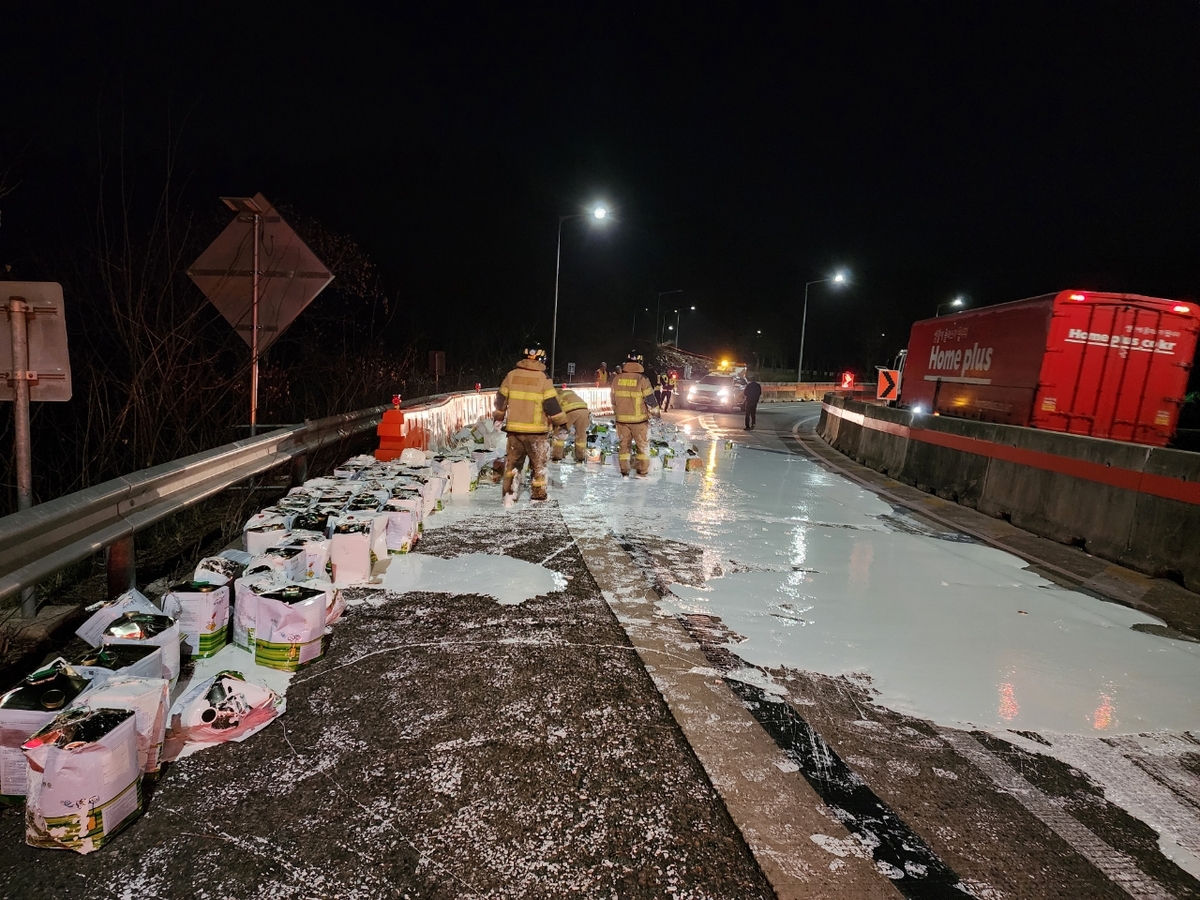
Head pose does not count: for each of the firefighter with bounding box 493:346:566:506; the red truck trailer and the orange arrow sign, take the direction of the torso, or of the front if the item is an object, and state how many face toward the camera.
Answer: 1

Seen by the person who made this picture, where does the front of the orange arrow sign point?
facing the viewer

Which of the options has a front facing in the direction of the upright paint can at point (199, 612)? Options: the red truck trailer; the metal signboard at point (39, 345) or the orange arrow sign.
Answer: the orange arrow sign

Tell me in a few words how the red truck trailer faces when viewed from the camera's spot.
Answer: facing away from the viewer and to the left of the viewer

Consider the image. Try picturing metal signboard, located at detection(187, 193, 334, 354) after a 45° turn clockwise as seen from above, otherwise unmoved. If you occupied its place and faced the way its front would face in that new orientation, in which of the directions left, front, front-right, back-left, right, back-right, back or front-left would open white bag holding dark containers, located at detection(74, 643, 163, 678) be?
back-right

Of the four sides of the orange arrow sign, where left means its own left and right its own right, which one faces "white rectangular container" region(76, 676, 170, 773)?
front

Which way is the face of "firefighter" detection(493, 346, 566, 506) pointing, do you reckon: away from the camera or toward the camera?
away from the camera

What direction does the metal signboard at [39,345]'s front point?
away from the camera

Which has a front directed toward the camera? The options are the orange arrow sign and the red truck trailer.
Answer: the orange arrow sign

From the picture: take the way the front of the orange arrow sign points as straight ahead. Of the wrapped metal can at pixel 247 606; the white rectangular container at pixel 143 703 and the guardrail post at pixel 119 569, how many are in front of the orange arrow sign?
3

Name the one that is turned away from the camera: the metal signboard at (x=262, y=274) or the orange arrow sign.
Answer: the metal signboard

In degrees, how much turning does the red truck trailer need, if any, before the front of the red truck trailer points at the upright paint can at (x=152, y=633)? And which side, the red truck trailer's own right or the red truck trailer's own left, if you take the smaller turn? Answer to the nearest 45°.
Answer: approximately 135° to the red truck trailer's own left

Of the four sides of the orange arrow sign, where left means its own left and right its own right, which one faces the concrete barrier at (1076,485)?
front

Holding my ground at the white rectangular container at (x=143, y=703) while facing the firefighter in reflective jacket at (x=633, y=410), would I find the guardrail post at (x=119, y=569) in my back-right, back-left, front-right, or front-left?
front-left

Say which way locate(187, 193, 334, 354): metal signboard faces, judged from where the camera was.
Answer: facing away from the viewer

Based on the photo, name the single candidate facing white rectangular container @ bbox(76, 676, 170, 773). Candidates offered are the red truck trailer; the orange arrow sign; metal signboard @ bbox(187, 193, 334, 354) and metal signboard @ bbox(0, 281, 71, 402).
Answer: the orange arrow sign

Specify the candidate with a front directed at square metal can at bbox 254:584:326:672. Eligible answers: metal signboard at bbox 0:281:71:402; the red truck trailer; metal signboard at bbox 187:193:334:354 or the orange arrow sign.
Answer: the orange arrow sign

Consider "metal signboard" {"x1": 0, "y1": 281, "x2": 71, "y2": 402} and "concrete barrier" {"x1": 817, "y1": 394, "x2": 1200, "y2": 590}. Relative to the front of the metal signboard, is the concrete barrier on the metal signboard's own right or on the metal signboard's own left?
on the metal signboard's own right
